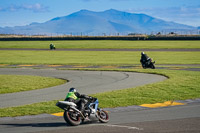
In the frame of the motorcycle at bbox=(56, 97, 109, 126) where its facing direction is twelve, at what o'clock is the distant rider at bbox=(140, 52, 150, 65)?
The distant rider is roughly at 11 o'clock from the motorcycle.

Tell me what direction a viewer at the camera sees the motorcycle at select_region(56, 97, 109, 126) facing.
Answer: facing away from the viewer and to the right of the viewer
